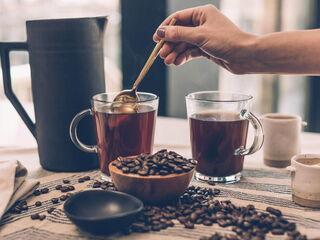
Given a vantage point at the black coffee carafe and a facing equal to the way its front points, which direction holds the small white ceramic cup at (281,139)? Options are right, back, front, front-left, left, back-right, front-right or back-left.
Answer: front

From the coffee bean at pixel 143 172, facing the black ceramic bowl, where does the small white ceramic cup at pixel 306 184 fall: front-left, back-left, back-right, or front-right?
back-left

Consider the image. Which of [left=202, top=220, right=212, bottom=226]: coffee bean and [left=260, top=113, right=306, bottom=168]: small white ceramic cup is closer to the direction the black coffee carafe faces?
the small white ceramic cup

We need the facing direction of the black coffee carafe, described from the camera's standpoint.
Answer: facing to the right of the viewer

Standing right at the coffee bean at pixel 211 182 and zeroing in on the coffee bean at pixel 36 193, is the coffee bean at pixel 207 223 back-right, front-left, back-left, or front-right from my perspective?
front-left

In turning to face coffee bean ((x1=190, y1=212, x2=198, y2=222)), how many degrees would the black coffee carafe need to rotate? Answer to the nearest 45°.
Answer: approximately 45° to its right
